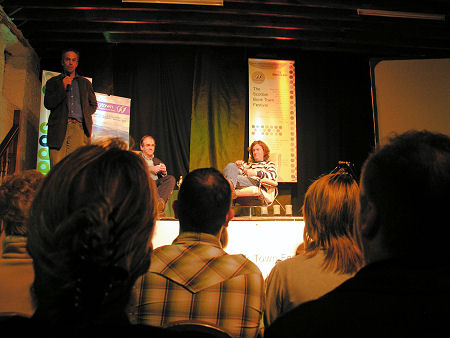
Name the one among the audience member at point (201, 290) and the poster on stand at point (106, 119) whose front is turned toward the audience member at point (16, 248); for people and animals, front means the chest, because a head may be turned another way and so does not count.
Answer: the poster on stand

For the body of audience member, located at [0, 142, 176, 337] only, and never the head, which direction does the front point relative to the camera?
away from the camera

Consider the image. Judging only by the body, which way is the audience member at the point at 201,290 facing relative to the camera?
away from the camera

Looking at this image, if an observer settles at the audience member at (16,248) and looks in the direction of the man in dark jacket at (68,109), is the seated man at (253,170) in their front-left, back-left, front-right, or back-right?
front-right

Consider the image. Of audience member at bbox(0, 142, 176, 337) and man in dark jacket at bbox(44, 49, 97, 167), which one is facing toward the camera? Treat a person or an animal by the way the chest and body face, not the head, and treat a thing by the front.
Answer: the man in dark jacket

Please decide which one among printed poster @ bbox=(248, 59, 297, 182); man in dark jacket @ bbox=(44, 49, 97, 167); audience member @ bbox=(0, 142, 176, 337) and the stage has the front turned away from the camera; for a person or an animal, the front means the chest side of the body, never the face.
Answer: the audience member

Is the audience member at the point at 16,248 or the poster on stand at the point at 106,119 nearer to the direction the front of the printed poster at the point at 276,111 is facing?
the audience member

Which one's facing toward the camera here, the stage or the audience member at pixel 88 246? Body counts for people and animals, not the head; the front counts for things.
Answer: the stage

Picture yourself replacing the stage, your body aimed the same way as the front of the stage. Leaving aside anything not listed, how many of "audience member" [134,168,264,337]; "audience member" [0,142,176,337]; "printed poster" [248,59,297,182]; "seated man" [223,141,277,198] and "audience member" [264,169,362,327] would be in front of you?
3

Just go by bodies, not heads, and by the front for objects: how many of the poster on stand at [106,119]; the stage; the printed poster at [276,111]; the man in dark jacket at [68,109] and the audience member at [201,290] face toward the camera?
4

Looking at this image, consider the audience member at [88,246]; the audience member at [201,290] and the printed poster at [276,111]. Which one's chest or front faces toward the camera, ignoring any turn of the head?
the printed poster

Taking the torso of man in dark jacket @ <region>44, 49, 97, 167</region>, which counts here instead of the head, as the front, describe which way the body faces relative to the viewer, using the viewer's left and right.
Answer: facing the viewer

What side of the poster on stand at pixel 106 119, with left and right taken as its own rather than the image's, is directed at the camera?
front

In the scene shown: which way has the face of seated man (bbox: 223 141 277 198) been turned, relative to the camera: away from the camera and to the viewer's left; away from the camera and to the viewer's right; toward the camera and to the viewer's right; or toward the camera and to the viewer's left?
toward the camera and to the viewer's left

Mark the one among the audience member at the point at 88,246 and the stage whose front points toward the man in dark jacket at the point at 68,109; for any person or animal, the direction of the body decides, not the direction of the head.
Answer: the audience member

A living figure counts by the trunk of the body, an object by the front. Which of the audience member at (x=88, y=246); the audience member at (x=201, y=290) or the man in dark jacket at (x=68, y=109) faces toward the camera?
the man in dark jacket

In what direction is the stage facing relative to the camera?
toward the camera

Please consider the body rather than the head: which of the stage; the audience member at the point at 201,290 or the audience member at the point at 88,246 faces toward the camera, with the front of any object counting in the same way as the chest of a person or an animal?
the stage

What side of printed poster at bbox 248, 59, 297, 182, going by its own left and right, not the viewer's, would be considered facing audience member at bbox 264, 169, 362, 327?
front

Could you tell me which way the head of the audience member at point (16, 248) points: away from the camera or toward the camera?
away from the camera

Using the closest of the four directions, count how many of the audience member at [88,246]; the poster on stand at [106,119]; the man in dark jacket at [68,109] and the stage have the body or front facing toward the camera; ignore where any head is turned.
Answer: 3
